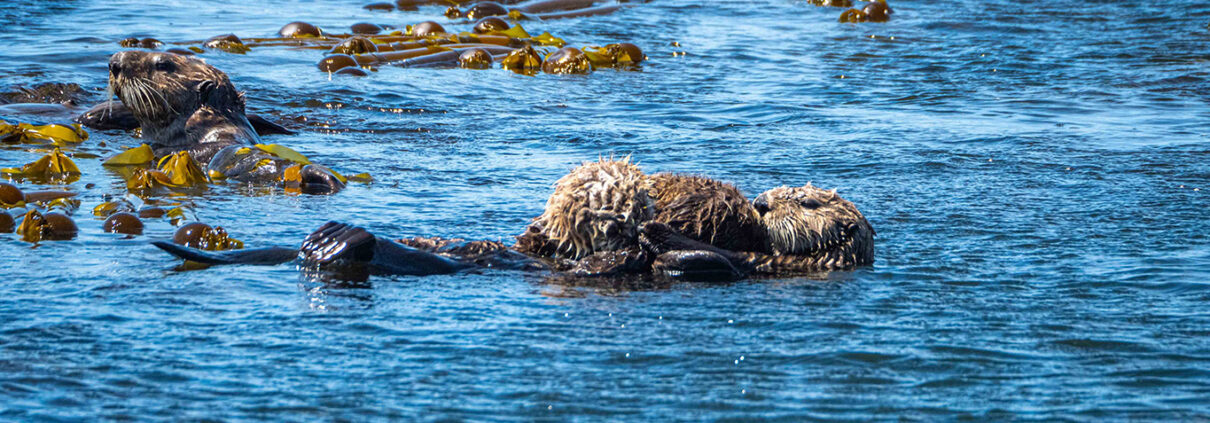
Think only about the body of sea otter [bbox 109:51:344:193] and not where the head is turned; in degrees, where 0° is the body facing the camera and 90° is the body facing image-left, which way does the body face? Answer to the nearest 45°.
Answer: approximately 90°

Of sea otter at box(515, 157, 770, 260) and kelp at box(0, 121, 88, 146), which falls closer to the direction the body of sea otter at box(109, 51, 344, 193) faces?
the kelp

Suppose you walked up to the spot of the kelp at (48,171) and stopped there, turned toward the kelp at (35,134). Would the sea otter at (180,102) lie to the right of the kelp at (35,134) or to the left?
right
